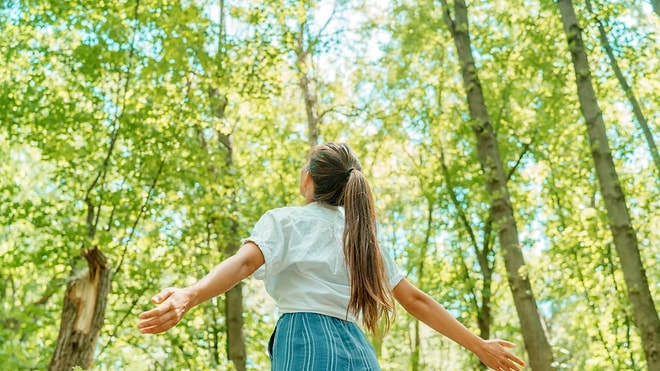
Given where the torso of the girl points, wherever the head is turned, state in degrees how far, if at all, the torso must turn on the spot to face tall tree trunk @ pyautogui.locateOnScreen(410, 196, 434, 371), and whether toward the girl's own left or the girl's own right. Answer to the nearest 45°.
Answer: approximately 45° to the girl's own right

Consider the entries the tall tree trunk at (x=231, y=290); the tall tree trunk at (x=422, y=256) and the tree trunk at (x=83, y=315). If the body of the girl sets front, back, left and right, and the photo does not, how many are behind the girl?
0

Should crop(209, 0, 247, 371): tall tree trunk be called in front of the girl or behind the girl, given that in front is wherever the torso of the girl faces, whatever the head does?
in front

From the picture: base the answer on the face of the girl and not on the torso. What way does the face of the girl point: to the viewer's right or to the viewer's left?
to the viewer's left

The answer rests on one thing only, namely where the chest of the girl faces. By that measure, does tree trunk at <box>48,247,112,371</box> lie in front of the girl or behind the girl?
in front

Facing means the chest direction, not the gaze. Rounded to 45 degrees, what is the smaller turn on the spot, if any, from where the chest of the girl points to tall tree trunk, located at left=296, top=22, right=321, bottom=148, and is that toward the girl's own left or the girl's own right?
approximately 45° to the girl's own right

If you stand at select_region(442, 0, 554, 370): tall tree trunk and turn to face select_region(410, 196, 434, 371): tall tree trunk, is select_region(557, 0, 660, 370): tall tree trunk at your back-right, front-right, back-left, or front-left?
back-right

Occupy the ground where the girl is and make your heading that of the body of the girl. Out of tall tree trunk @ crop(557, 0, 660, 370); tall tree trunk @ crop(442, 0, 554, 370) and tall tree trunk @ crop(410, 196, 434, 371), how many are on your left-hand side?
0

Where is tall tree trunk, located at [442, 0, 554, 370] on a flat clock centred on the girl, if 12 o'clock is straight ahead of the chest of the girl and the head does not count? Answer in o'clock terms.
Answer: The tall tree trunk is roughly at 2 o'clock from the girl.

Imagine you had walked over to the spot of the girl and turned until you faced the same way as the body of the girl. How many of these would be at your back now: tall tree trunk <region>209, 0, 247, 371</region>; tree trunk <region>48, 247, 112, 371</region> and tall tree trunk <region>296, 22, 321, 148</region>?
0

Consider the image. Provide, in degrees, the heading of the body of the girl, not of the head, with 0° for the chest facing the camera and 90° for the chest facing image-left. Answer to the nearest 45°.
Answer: approximately 135°

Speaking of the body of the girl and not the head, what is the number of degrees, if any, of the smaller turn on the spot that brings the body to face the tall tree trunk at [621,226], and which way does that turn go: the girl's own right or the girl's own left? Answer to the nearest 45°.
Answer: approximately 90° to the girl's own right
